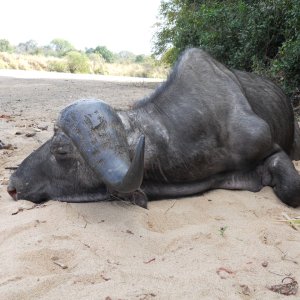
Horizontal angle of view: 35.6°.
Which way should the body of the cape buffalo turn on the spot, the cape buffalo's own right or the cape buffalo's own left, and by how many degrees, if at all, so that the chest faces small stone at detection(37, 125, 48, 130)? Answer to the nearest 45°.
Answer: approximately 90° to the cape buffalo's own right

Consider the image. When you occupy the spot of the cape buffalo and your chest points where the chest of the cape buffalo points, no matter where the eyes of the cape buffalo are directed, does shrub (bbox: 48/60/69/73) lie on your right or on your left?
on your right

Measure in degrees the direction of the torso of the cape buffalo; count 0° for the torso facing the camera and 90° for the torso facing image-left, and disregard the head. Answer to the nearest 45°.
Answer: approximately 45°

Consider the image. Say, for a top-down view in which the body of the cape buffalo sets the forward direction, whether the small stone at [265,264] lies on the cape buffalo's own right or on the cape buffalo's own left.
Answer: on the cape buffalo's own left

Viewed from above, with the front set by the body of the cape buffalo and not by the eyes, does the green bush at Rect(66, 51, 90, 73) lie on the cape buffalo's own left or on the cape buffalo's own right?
on the cape buffalo's own right
